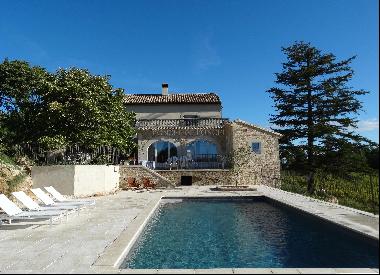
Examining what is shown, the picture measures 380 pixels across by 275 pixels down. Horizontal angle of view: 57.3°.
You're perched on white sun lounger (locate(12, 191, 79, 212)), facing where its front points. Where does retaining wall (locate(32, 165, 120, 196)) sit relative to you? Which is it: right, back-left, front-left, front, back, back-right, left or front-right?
left

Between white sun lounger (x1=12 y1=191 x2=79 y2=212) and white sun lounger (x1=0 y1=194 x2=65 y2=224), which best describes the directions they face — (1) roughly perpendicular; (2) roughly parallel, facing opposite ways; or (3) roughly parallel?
roughly parallel

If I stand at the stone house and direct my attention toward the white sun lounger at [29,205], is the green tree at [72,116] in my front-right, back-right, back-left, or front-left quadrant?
front-right

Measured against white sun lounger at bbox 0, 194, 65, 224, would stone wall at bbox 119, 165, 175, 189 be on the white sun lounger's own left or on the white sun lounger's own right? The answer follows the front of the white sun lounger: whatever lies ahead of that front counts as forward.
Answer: on the white sun lounger's own left

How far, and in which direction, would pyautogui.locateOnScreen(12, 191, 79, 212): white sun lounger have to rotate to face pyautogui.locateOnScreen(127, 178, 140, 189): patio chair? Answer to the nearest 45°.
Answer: approximately 45° to its left

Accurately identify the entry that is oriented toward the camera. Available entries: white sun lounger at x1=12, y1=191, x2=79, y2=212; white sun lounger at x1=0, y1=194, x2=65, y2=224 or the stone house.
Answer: the stone house

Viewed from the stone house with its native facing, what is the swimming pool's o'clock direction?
The swimming pool is roughly at 12 o'clock from the stone house.

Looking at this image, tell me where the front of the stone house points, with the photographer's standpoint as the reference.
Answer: facing the viewer

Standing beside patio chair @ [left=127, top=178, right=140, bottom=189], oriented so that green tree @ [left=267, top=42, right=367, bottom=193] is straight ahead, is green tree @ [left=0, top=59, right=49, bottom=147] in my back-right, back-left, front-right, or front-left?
back-left

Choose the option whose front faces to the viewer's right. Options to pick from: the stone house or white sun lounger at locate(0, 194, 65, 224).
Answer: the white sun lounger

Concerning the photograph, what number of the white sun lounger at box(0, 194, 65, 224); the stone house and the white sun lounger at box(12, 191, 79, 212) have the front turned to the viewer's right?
2
